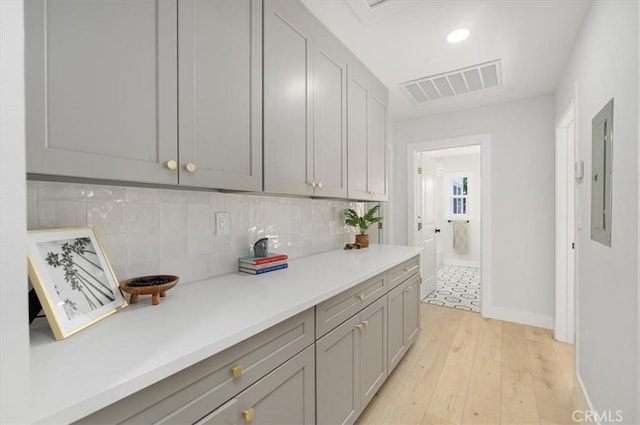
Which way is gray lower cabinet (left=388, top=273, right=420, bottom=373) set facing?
to the viewer's right

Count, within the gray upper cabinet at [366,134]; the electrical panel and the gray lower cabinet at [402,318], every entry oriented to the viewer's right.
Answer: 2

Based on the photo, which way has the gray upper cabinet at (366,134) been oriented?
to the viewer's right

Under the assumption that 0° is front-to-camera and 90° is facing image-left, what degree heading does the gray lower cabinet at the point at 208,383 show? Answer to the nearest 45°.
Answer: approximately 315°

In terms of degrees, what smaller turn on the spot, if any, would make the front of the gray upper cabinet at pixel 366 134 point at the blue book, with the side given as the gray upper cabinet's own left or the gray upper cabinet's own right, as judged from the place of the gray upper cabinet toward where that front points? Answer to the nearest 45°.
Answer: approximately 135° to the gray upper cabinet's own right

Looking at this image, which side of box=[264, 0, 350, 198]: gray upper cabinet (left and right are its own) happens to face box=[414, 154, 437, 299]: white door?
left

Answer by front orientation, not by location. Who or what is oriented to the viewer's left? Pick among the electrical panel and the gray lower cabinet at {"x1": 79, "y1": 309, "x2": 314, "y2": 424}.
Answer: the electrical panel

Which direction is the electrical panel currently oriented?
to the viewer's left
